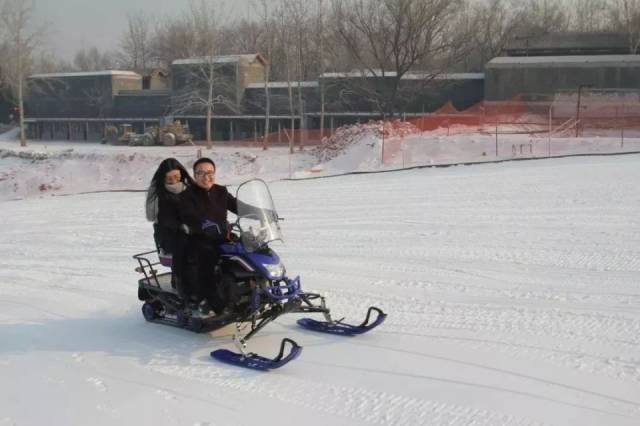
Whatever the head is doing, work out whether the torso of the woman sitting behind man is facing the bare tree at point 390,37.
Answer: no

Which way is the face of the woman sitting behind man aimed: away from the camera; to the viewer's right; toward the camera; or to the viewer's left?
toward the camera

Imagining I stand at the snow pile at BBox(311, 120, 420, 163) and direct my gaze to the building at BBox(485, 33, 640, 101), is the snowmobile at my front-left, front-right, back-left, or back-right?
back-right

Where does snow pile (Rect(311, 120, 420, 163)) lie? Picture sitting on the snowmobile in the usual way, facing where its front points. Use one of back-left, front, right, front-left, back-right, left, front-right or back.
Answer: back-left

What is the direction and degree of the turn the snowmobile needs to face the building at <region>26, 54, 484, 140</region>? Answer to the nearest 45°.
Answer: approximately 135° to its left

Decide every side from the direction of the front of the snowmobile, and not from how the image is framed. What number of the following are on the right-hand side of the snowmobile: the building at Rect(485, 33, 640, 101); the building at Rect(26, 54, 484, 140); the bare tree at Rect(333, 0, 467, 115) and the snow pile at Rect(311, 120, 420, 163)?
0

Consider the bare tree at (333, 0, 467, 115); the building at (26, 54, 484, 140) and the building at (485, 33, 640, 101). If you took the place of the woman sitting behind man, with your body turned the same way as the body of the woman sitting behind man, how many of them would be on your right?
0

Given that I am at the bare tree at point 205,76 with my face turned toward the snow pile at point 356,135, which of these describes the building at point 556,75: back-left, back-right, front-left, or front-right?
front-left

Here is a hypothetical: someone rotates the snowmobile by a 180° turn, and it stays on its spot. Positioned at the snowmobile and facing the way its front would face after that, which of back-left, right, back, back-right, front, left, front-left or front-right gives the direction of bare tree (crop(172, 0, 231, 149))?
front-right

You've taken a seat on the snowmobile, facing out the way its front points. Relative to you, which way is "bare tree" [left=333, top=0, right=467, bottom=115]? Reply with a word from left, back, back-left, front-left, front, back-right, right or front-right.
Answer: back-left

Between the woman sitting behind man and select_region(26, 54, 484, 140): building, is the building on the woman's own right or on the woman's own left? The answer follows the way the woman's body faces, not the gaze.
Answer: on the woman's own left

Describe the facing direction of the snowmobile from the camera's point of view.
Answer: facing the viewer and to the right of the viewer
